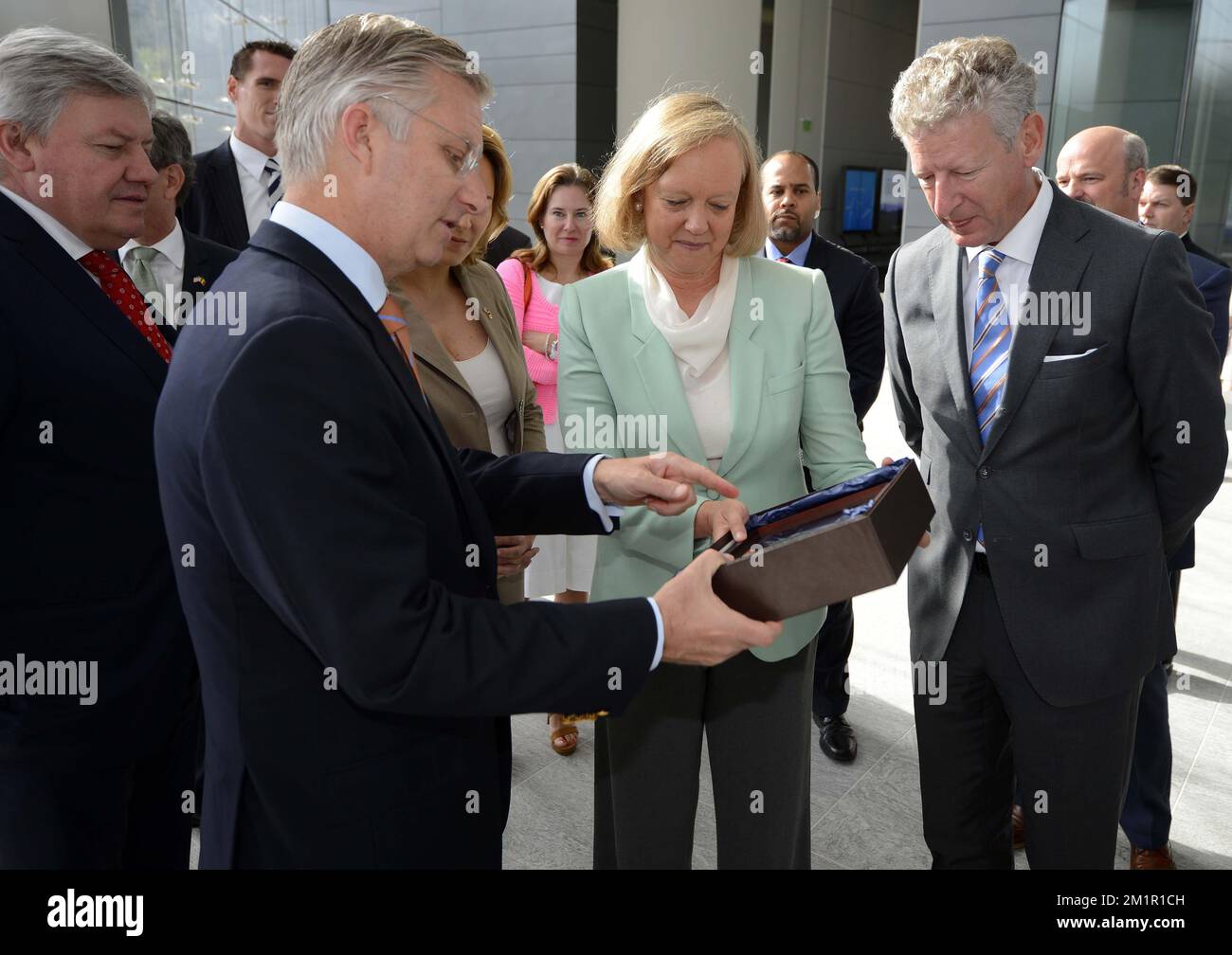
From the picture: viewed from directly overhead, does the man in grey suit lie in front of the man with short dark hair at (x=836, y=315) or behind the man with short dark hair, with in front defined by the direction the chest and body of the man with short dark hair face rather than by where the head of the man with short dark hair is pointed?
in front

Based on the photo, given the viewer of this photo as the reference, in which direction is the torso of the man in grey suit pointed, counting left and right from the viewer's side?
facing the viewer and to the left of the viewer

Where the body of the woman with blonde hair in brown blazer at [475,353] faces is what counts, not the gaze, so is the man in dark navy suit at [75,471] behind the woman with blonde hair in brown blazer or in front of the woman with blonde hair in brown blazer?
in front

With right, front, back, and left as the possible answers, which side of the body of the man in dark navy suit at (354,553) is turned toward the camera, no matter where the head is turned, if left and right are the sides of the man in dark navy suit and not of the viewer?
right

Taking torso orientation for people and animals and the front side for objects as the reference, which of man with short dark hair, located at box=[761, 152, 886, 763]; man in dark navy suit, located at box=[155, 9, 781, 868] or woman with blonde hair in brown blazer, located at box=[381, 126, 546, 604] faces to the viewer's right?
the man in dark navy suit

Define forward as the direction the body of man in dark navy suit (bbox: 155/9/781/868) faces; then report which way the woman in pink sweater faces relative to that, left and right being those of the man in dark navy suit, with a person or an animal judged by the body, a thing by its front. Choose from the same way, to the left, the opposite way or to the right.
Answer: to the right

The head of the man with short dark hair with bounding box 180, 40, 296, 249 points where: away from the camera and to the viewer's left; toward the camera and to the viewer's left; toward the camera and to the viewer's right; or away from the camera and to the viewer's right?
toward the camera and to the viewer's right

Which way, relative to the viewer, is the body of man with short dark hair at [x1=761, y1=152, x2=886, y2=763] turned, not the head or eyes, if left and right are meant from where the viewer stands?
facing the viewer

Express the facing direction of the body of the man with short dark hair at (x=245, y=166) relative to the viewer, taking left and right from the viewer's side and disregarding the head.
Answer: facing the viewer and to the right of the viewer

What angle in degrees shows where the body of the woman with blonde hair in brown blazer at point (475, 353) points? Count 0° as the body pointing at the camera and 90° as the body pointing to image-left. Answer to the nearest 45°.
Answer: approximately 0°

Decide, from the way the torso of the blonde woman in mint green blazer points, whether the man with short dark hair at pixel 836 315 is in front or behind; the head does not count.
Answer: behind

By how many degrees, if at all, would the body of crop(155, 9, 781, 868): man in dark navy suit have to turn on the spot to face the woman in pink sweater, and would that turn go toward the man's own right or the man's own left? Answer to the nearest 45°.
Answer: approximately 90° to the man's own left
